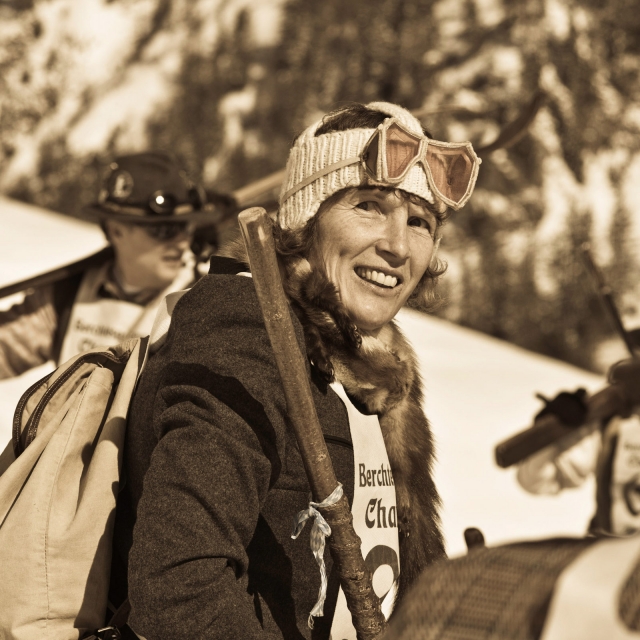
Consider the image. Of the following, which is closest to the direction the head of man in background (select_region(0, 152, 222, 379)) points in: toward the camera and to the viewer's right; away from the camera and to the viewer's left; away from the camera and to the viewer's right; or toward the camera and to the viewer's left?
toward the camera and to the viewer's right

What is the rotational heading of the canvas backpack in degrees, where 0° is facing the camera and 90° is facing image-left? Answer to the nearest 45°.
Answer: approximately 90°

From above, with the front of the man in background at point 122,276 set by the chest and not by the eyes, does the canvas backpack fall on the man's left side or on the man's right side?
on the man's right side

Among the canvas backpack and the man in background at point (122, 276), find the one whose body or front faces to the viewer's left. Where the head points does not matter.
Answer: the canvas backpack

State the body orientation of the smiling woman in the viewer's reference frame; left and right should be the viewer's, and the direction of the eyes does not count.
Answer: facing the viewer and to the right of the viewer

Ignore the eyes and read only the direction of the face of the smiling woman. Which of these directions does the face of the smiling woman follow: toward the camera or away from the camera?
toward the camera
